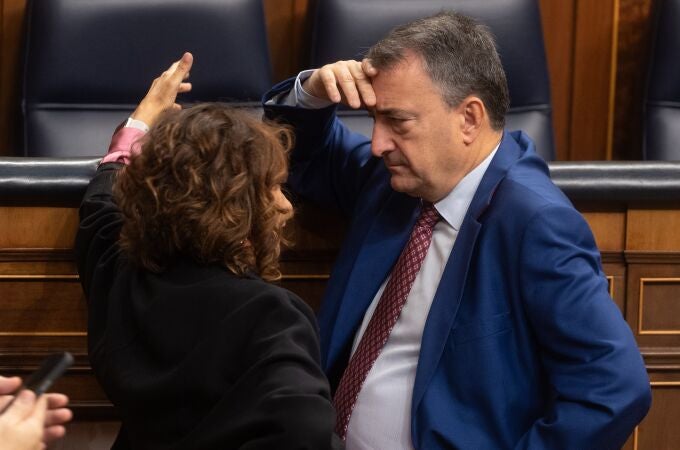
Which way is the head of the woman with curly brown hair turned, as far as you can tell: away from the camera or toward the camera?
away from the camera

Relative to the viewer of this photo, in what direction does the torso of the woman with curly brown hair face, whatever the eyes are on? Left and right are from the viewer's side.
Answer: facing away from the viewer and to the right of the viewer

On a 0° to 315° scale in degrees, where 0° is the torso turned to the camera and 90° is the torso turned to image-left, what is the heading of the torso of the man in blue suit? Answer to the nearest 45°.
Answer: approximately 45°

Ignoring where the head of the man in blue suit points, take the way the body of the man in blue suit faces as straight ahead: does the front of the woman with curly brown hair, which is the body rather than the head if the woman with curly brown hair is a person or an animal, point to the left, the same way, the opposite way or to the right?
the opposite way

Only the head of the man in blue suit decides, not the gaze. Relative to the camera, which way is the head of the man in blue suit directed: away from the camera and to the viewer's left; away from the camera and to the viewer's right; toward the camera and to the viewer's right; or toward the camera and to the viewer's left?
toward the camera and to the viewer's left
